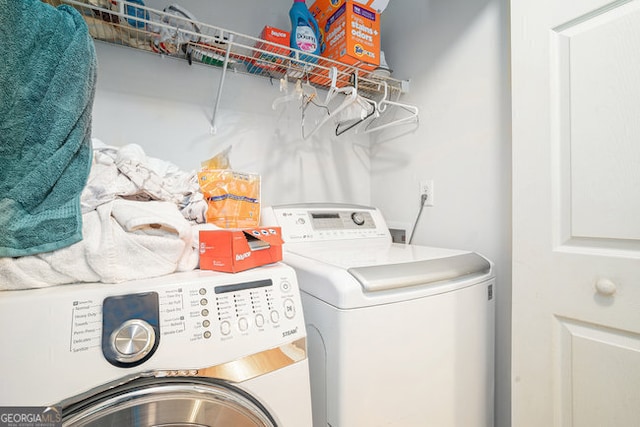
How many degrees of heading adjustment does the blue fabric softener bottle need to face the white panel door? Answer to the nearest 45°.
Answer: approximately 45° to its left

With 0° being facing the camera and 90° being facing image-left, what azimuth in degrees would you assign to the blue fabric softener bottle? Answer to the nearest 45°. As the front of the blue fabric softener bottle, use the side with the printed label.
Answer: approximately 0°

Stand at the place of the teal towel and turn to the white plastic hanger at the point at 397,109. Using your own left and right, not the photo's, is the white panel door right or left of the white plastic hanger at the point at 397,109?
right

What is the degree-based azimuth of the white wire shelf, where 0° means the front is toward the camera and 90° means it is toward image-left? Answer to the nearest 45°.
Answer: approximately 315°
